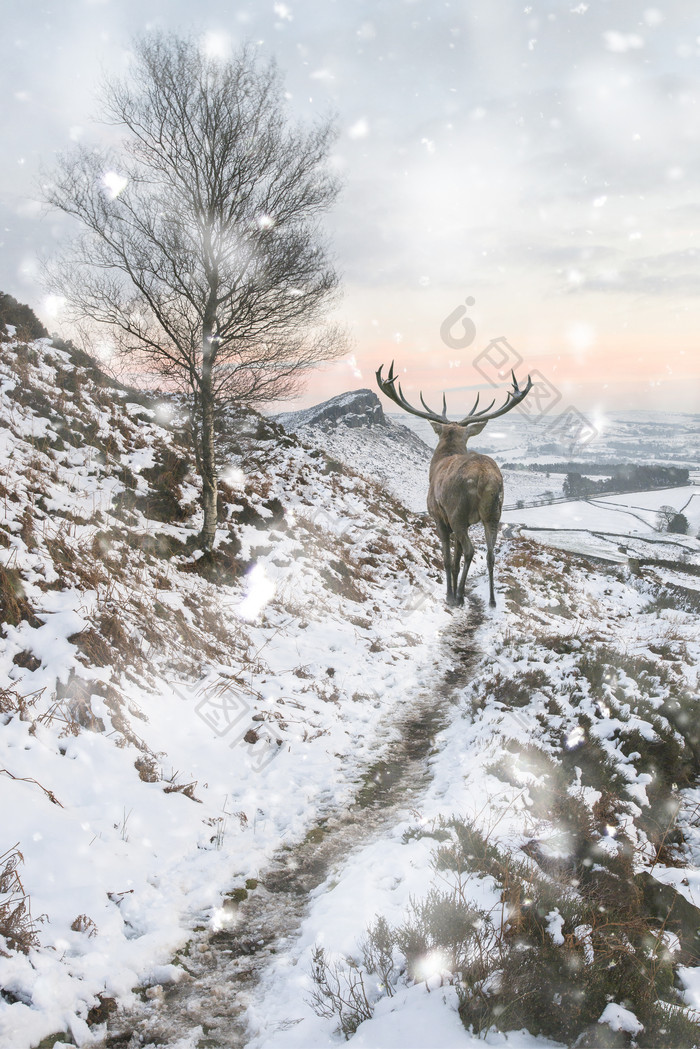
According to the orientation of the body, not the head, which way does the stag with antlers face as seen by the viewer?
away from the camera
